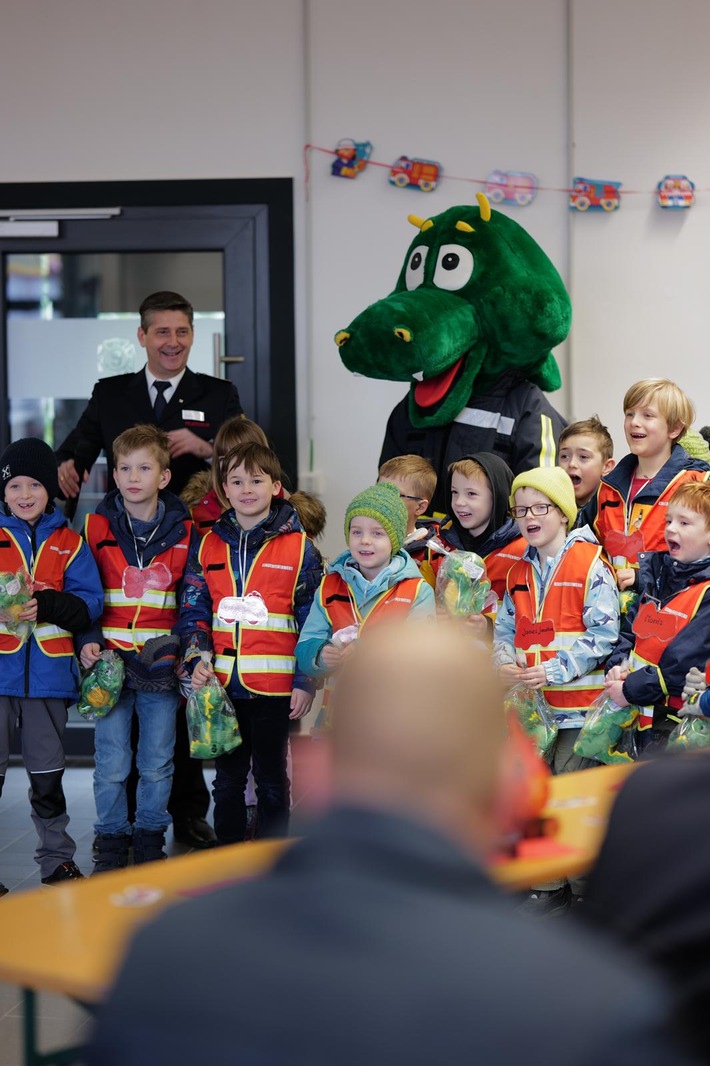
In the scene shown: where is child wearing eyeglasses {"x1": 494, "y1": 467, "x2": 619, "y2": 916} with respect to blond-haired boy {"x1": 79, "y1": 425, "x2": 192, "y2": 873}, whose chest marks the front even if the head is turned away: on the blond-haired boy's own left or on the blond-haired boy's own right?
on the blond-haired boy's own left

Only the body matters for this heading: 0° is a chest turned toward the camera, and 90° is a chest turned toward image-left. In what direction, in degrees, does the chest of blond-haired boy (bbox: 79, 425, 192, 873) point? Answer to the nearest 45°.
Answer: approximately 0°

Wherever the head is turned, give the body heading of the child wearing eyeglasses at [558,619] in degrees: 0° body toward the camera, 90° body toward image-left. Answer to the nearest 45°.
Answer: approximately 45°

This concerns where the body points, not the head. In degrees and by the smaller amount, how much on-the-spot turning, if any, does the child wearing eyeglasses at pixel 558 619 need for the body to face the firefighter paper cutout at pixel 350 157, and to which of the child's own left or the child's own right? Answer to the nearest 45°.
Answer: approximately 90° to the child's own right

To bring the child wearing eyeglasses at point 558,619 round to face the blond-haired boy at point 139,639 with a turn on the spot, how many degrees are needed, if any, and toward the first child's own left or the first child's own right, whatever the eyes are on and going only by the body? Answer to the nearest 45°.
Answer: approximately 45° to the first child's own right

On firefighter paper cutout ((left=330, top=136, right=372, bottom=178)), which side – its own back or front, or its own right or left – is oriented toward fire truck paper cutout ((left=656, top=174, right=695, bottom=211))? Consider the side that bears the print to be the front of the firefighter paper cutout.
left

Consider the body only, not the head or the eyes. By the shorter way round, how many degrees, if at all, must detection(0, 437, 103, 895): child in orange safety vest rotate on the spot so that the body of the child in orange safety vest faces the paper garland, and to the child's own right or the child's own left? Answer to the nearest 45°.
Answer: approximately 135° to the child's own left

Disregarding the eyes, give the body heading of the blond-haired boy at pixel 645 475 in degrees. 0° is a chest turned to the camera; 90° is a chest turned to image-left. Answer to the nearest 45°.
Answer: approximately 45°

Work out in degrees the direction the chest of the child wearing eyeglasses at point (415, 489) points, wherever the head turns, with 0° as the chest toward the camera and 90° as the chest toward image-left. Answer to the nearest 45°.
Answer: approximately 45°
